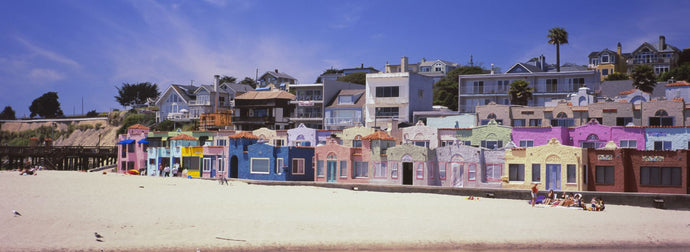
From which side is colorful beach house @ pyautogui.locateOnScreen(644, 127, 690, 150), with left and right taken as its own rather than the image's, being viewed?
front

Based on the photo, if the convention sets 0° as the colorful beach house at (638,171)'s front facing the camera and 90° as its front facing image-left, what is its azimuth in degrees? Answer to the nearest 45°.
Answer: approximately 0°

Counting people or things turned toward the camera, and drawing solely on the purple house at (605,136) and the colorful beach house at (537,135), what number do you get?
2

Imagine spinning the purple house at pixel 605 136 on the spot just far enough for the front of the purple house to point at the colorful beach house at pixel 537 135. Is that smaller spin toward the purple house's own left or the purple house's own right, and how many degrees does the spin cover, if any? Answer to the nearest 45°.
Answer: approximately 90° to the purple house's own right

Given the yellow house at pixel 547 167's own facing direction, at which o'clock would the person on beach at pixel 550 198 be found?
The person on beach is roughly at 12 o'clock from the yellow house.

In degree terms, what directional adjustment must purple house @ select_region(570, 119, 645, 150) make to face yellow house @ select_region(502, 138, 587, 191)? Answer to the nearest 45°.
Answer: approximately 45° to its right

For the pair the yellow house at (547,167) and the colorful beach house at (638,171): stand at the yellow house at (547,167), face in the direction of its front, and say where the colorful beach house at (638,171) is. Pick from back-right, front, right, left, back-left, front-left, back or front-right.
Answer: left

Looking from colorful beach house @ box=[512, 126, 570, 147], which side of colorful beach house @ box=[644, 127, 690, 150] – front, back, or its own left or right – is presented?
right

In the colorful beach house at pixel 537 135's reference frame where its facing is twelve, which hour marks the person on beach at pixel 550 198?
The person on beach is roughly at 12 o'clock from the colorful beach house.
